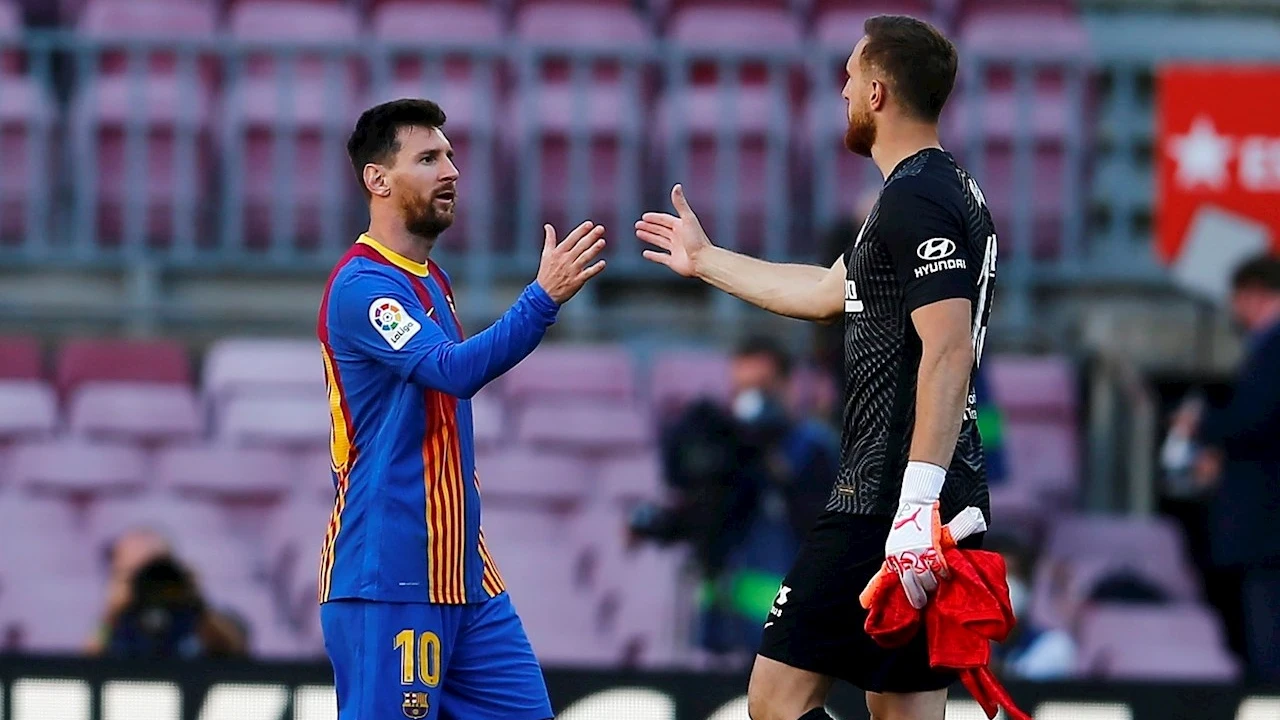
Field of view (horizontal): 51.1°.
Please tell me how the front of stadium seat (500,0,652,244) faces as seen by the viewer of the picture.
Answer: facing the viewer

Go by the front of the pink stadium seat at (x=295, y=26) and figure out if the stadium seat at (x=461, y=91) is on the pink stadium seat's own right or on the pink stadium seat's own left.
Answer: on the pink stadium seat's own left

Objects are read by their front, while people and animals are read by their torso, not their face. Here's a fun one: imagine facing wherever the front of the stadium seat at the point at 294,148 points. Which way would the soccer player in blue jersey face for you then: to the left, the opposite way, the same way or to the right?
to the left

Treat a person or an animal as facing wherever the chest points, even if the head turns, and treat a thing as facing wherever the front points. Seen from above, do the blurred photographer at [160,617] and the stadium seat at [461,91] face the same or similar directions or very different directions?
same or similar directions

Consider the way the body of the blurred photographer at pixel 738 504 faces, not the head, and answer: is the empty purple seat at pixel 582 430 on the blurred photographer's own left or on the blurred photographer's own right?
on the blurred photographer's own right

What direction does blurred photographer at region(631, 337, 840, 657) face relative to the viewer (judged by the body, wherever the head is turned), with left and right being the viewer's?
facing the viewer and to the left of the viewer

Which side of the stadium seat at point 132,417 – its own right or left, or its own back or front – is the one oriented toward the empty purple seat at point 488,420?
left

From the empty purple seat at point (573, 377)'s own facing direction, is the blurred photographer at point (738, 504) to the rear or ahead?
ahead

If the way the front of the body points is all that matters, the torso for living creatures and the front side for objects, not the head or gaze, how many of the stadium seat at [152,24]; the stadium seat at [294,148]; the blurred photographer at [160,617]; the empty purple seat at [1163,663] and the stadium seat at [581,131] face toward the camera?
5

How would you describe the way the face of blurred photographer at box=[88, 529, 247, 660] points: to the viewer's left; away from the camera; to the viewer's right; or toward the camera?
toward the camera

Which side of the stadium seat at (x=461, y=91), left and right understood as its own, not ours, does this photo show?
front

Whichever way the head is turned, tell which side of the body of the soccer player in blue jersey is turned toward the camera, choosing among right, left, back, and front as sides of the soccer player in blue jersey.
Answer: right

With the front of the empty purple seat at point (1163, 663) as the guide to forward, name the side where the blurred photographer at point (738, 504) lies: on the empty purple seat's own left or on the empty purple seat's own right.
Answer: on the empty purple seat's own right
